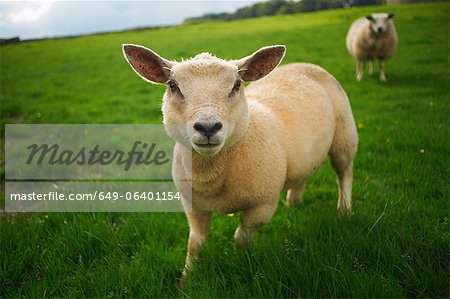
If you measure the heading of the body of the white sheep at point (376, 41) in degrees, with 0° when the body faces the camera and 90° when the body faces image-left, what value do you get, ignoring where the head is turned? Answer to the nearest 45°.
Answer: approximately 0°
